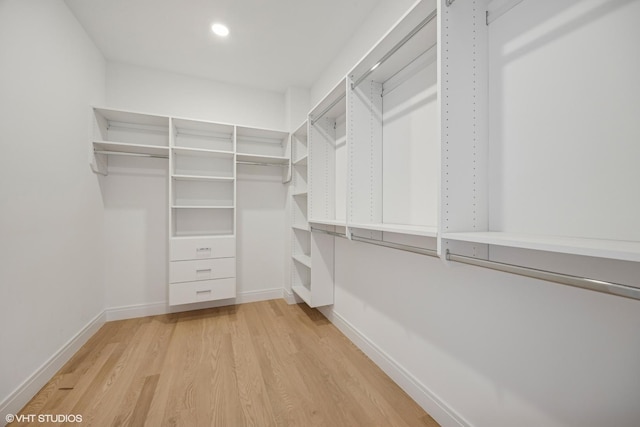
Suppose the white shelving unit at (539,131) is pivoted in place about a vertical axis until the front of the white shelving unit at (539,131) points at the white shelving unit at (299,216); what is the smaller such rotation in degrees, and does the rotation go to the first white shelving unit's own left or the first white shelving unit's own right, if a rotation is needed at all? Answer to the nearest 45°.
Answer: approximately 45° to the first white shelving unit's own right

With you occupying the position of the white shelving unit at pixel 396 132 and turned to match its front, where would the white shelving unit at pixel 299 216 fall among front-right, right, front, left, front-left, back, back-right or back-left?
right

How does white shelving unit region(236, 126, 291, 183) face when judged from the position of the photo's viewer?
facing the viewer

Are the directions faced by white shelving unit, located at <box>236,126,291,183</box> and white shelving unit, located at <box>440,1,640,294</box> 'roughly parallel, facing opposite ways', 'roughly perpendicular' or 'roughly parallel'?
roughly perpendicular

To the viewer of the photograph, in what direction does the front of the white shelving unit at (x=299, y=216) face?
facing to the left of the viewer

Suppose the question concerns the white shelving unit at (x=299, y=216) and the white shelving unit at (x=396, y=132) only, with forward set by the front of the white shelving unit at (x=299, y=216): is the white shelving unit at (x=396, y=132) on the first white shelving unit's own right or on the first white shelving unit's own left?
on the first white shelving unit's own left

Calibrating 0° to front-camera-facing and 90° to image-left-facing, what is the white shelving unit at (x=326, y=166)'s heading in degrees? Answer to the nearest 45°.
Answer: approximately 90°

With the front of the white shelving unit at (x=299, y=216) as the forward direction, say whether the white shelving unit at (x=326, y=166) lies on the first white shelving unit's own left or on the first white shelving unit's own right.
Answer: on the first white shelving unit's own left

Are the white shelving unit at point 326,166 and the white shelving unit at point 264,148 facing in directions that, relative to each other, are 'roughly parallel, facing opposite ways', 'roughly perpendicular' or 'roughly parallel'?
roughly perpendicular

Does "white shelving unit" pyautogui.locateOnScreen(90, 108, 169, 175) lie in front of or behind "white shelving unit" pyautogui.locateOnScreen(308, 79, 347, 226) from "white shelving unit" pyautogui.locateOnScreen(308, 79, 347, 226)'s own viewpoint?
in front

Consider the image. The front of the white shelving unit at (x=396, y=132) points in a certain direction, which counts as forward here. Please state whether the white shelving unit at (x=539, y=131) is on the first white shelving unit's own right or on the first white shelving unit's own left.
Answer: on the first white shelving unit's own left

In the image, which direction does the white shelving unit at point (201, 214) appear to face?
toward the camera

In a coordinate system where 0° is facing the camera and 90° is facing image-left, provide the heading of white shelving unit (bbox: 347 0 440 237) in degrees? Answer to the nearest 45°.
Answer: approximately 45°

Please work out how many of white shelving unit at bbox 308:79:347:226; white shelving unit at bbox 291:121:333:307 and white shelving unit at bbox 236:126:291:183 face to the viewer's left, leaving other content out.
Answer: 2
